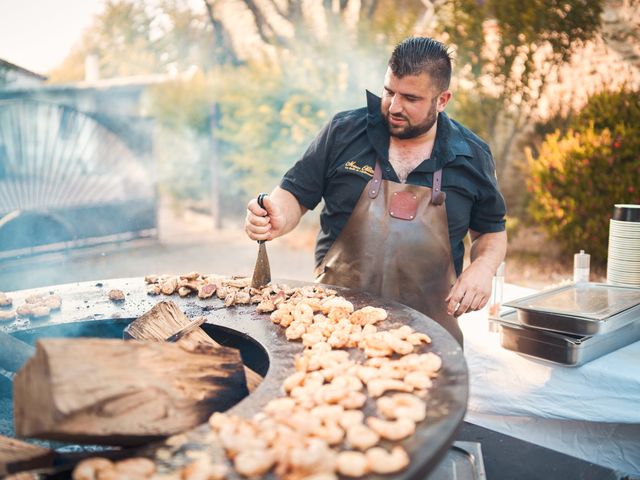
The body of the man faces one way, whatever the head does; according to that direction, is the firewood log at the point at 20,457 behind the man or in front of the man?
in front

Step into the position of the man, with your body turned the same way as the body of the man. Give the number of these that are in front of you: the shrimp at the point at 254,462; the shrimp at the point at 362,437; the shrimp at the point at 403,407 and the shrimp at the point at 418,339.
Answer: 4

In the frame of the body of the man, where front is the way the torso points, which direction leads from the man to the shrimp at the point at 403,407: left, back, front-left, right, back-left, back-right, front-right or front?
front

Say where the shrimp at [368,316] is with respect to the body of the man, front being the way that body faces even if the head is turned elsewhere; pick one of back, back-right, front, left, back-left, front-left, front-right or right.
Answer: front

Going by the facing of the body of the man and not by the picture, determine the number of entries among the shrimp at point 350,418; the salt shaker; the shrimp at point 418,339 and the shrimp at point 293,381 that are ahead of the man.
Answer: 3

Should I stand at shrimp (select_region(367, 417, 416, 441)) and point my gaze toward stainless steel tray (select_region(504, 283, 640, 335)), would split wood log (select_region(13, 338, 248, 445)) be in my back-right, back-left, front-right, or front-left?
back-left

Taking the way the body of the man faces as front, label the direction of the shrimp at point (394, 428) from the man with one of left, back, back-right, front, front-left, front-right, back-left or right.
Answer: front

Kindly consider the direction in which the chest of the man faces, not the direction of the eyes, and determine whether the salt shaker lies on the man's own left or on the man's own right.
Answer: on the man's own left

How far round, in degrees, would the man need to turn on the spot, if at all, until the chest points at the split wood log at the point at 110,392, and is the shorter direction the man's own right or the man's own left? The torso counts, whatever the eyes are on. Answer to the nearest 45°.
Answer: approximately 45° to the man's own right

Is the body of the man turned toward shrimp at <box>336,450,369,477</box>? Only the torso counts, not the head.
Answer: yes

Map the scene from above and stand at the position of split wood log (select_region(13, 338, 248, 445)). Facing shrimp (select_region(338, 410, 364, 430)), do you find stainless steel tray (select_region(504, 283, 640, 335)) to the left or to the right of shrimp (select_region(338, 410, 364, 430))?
left

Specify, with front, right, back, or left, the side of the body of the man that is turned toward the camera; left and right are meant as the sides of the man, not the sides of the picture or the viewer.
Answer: front

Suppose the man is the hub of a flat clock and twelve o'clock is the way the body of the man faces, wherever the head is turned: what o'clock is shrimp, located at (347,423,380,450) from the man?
The shrimp is roughly at 12 o'clock from the man.

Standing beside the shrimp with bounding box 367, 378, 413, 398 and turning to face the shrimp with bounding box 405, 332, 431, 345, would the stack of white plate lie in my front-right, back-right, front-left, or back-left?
front-right

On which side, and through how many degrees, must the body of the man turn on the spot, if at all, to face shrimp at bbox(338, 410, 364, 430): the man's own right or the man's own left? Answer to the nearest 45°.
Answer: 0° — they already face it

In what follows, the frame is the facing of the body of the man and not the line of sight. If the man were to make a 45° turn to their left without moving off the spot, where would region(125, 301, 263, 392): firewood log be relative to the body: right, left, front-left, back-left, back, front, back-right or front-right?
right

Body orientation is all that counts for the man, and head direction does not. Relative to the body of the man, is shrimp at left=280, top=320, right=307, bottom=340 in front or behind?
in front

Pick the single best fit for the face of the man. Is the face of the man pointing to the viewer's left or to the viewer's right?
to the viewer's left

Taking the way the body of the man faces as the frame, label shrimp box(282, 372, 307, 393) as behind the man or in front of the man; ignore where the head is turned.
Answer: in front
